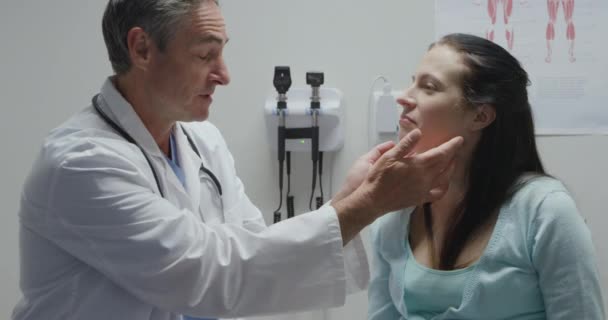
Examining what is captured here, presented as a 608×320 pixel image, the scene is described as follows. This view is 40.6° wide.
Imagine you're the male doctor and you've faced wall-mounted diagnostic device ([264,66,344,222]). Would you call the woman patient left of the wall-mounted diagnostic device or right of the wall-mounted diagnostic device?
right

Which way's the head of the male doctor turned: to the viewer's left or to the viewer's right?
to the viewer's right

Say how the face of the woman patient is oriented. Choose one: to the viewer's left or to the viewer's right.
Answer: to the viewer's left

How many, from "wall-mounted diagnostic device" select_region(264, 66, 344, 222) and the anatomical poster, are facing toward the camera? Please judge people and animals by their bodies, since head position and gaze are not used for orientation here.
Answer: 2

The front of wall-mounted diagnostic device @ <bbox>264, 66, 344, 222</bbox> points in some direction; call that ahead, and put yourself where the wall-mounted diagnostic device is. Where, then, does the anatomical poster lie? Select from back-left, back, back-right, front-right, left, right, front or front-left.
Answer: left

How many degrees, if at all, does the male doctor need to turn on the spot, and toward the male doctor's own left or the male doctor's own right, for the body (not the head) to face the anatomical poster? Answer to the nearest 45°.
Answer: approximately 90° to the male doctor's own left

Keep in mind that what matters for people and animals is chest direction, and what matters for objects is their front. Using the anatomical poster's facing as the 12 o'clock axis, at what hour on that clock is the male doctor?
The male doctor is roughly at 1 o'clock from the anatomical poster.

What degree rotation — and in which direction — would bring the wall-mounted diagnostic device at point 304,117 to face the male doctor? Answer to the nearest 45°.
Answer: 0° — it already faces them

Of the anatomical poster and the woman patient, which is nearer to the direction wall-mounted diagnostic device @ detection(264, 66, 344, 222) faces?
the woman patient

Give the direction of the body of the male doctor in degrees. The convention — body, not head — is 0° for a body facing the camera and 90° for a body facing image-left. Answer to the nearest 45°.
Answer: approximately 315°

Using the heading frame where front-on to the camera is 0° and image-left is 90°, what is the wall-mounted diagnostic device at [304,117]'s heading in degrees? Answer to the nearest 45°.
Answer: approximately 0°

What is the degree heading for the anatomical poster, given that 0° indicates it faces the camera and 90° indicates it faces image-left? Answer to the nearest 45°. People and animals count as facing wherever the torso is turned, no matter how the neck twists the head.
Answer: approximately 0°
